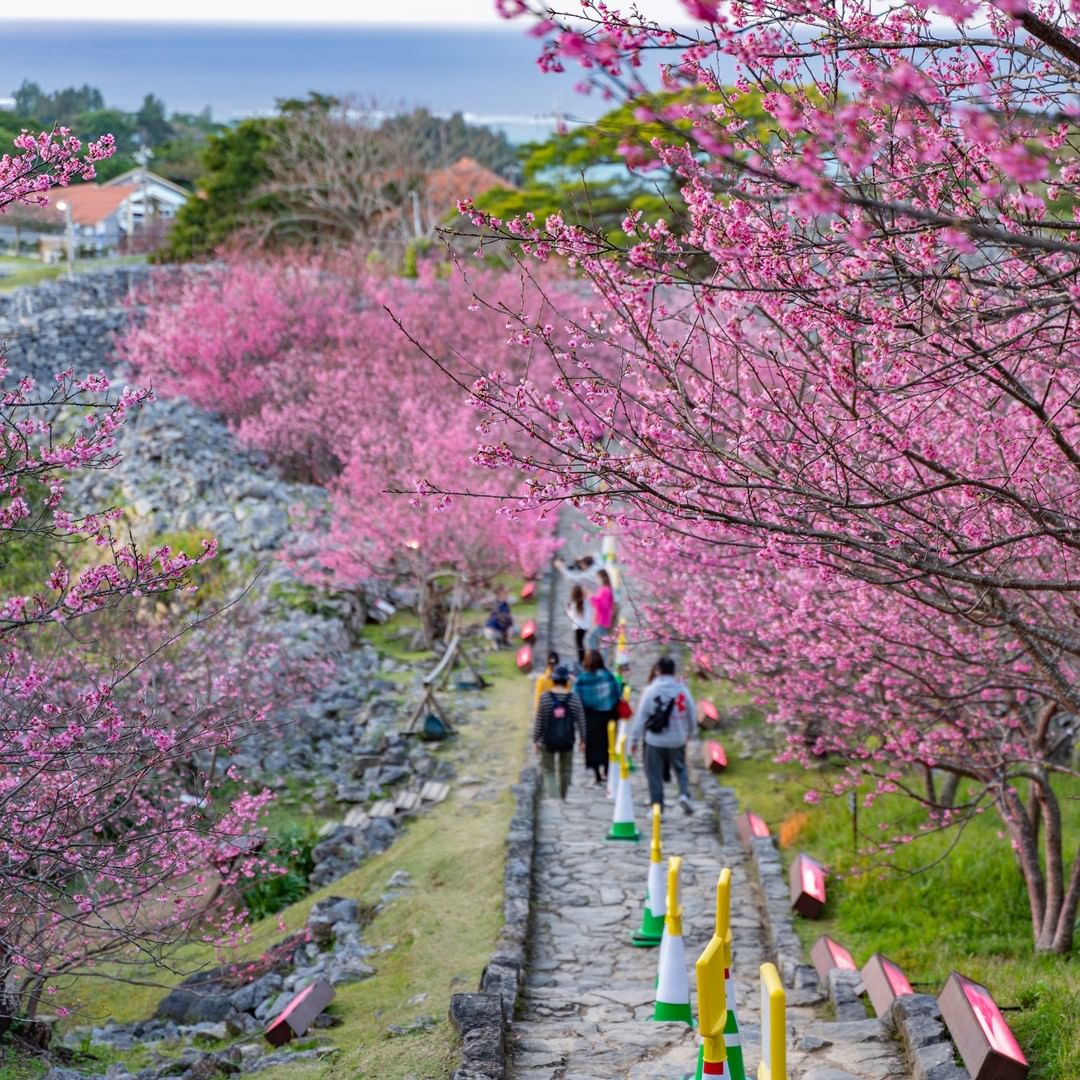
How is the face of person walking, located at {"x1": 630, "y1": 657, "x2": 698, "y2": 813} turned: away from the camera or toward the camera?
away from the camera

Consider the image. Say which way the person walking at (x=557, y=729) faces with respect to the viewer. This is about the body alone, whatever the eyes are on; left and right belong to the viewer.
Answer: facing away from the viewer

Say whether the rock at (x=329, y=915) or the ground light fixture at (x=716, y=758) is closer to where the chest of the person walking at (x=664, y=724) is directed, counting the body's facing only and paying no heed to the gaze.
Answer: the ground light fixture

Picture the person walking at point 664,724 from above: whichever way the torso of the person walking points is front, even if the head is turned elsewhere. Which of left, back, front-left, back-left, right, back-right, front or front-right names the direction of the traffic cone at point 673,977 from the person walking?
back

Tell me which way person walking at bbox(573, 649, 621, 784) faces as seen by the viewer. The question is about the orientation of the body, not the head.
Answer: away from the camera

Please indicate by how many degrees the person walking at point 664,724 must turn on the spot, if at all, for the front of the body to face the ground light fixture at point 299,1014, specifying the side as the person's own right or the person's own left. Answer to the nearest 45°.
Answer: approximately 135° to the person's own left

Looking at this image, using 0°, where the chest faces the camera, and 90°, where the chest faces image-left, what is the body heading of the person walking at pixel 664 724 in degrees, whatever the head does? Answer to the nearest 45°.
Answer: approximately 180°

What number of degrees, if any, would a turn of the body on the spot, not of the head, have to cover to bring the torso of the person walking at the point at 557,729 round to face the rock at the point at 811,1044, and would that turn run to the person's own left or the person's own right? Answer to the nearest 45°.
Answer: approximately 180°

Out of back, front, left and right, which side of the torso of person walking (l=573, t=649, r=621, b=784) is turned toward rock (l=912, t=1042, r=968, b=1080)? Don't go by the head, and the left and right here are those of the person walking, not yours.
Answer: back

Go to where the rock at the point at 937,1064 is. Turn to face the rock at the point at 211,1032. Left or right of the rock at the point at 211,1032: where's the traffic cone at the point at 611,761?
right

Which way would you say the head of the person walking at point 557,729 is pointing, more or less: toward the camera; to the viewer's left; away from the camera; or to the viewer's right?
away from the camera

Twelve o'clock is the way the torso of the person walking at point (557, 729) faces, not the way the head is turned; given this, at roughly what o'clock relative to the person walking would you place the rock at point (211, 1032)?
The rock is roughly at 7 o'clock from the person walking.
